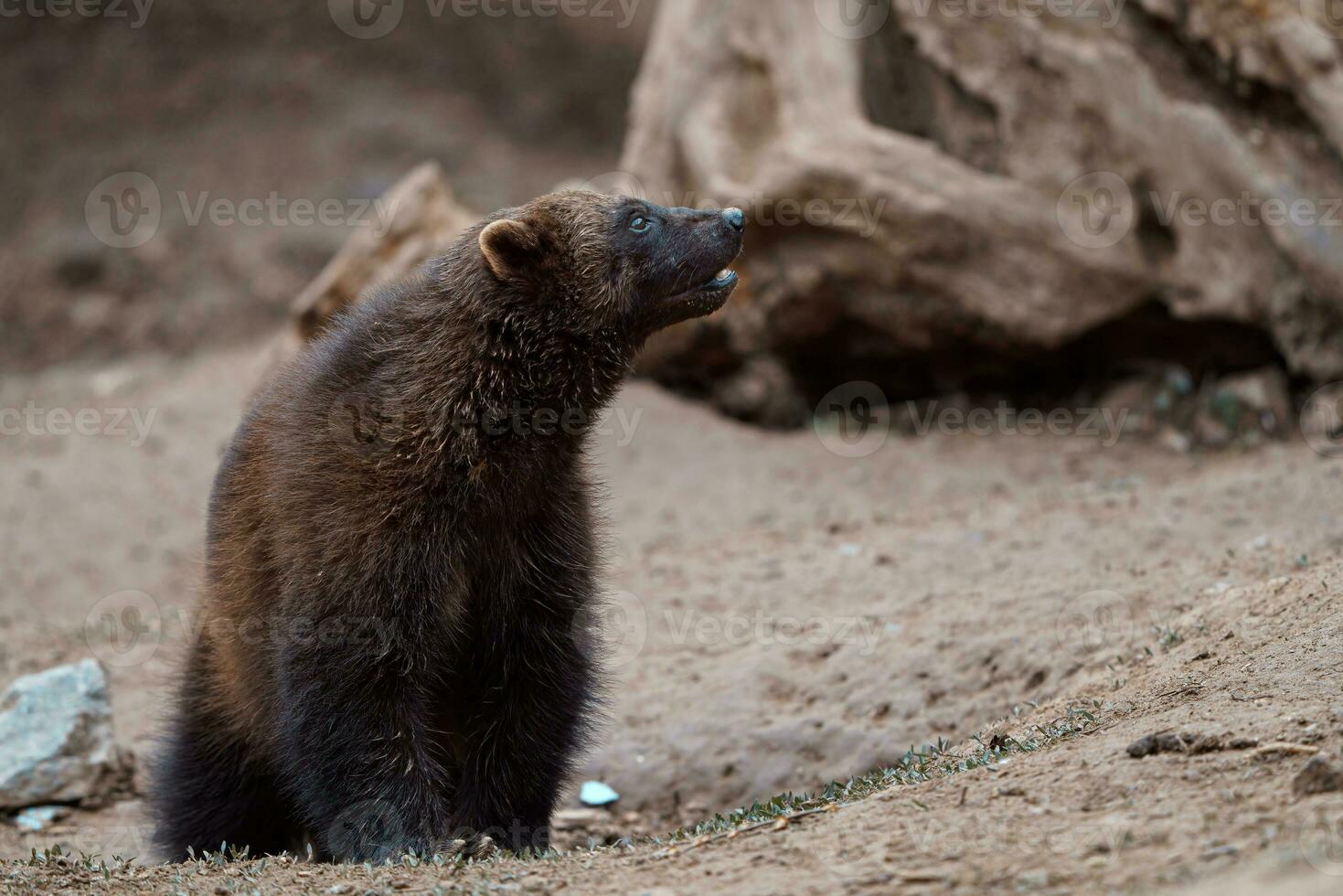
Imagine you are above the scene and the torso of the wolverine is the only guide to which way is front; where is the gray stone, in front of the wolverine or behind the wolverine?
behind

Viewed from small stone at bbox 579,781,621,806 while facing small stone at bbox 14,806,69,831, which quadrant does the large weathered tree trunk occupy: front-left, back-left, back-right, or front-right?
back-right

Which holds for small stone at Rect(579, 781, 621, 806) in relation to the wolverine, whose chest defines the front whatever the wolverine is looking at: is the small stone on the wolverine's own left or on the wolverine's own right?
on the wolverine's own left

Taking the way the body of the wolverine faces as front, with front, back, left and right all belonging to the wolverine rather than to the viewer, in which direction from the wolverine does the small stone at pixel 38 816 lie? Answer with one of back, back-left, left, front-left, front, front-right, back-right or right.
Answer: back

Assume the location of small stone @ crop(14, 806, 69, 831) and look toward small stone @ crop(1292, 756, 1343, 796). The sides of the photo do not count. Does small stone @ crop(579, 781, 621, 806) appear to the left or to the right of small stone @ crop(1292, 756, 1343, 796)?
left

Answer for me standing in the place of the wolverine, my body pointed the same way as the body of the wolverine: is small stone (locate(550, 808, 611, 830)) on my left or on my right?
on my left

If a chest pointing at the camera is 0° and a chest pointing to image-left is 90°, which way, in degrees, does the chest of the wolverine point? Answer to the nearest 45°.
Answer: approximately 315°
